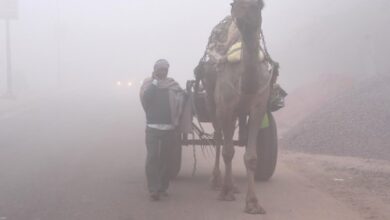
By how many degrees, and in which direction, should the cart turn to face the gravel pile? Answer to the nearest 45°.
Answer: approximately 135° to its left

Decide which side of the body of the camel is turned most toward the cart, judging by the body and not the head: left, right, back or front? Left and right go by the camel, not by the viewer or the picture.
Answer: back

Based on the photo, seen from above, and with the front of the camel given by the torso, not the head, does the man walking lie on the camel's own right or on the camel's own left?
on the camel's own right

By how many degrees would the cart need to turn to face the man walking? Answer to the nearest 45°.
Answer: approximately 45° to its right

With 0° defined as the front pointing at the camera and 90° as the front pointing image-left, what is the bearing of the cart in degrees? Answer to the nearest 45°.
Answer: approximately 0°

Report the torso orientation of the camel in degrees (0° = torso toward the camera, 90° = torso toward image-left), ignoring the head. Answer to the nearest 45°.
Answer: approximately 0°

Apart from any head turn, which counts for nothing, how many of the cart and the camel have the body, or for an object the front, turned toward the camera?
2

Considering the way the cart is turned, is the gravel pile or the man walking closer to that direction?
the man walking
